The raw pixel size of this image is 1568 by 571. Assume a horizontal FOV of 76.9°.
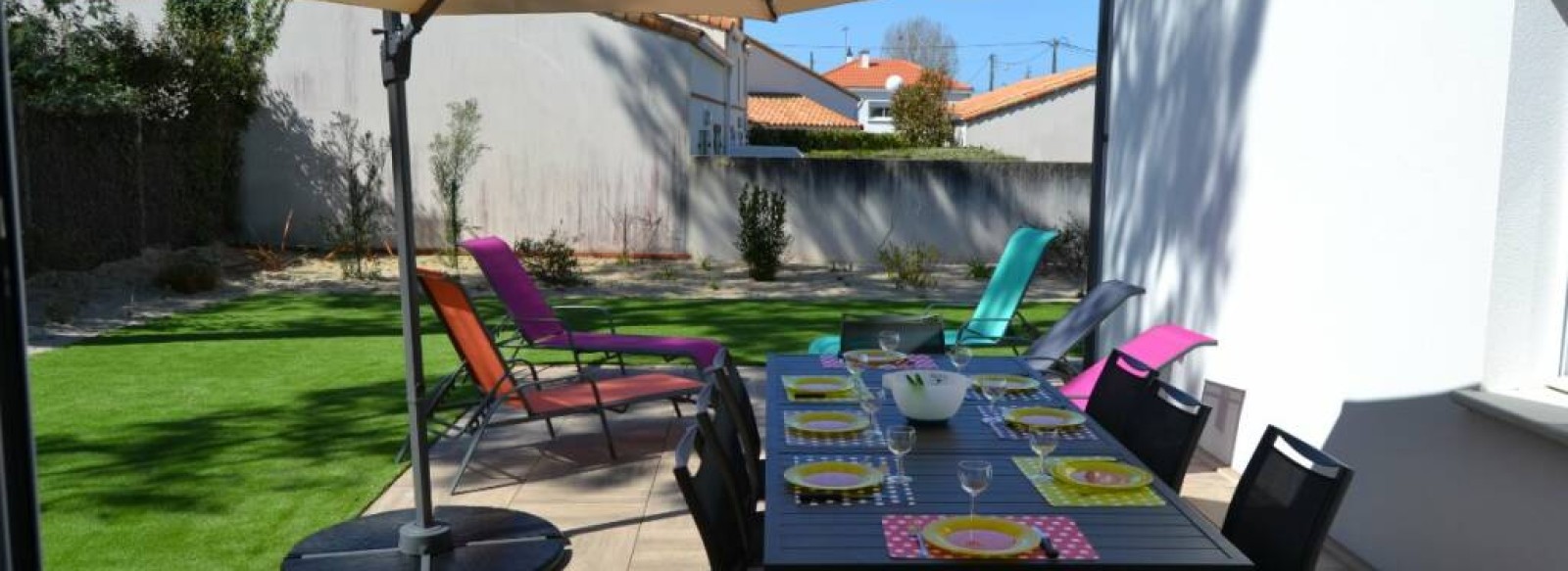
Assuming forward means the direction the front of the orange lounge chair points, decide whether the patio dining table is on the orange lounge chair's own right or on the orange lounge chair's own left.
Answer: on the orange lounge chair's own right

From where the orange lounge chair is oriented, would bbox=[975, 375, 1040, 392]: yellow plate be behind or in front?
in front

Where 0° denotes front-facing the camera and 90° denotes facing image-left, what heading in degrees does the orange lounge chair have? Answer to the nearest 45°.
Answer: approximately 270°

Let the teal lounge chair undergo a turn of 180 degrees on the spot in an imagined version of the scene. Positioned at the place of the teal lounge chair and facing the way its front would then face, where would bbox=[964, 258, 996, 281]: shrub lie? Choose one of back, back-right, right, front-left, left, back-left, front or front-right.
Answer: left

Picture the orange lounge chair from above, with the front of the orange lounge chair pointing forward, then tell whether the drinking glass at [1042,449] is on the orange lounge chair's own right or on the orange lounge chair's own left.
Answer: on the orange lounge chair's own right

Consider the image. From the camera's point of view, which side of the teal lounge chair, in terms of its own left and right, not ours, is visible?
left

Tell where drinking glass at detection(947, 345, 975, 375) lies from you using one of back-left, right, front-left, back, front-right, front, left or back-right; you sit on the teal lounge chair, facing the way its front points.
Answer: left

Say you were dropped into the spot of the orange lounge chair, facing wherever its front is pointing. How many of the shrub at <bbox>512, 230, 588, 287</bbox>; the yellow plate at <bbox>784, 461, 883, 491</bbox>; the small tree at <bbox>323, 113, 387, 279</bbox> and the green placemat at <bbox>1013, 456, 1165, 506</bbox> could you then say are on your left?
2

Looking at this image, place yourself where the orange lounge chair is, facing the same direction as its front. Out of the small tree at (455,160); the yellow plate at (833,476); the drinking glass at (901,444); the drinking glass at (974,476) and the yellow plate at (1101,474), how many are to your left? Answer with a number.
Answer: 1

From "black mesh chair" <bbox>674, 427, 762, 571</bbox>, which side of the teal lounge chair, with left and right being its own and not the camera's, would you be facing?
left

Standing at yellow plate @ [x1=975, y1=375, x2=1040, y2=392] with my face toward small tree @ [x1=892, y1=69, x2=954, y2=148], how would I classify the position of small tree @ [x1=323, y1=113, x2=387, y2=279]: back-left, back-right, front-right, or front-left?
front-left

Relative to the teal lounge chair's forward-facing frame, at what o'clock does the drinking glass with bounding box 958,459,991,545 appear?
The drinking glass is roughly at 9 o'clock from the teal lounge chair.

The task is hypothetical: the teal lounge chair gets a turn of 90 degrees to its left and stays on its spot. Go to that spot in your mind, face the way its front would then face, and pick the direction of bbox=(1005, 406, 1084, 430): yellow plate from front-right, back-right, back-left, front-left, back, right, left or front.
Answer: front

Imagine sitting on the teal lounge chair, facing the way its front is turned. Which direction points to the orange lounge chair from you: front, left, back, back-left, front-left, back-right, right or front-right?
front-left

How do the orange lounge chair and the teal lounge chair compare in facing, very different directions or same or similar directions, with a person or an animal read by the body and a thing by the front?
very different directions

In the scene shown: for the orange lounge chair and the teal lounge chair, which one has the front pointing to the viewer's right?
the orange lounge chair

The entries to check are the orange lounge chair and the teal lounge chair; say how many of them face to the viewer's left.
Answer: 1

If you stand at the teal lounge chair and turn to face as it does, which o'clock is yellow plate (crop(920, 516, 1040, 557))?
The yellow plate is roughly at 9 o'clock from the teal lounge chair.
